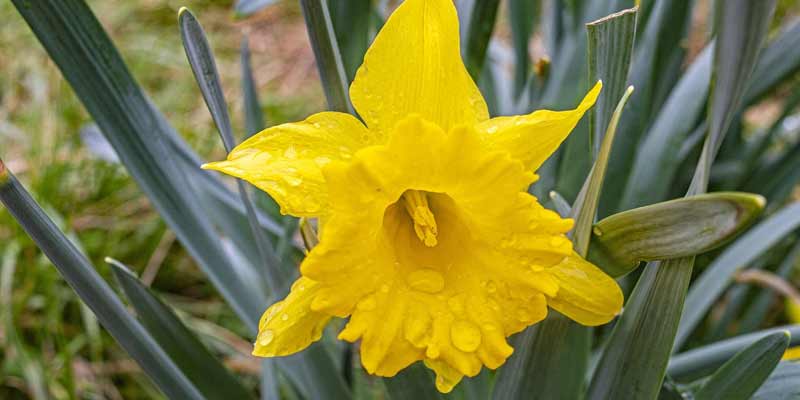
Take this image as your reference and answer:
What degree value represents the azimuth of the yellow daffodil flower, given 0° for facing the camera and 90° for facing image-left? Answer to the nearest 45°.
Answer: approximately 0°

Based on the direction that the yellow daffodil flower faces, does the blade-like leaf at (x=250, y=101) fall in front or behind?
behind
